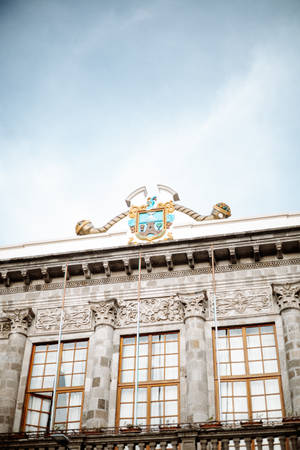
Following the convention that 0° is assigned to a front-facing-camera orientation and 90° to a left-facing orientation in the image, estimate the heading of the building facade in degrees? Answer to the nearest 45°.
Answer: approximately 0°
